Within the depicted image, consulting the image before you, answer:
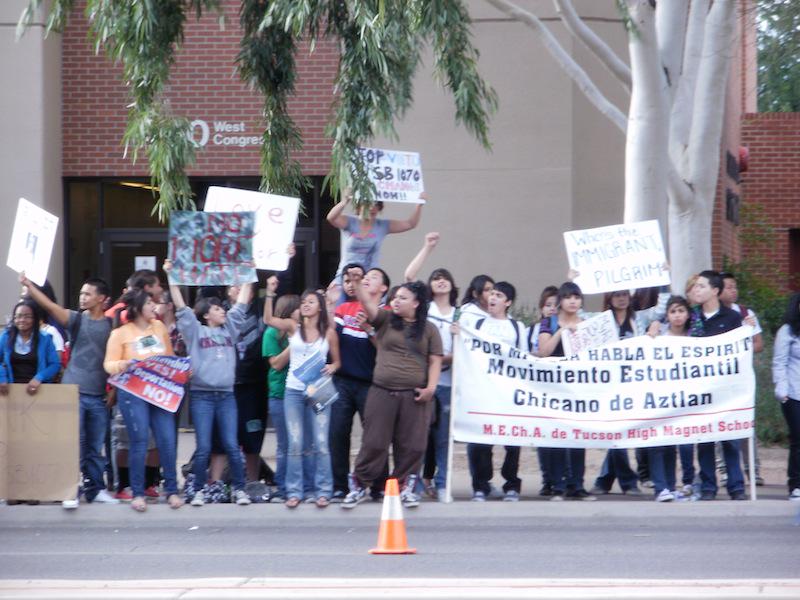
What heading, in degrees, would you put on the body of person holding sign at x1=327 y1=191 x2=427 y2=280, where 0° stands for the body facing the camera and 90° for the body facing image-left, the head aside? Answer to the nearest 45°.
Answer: approximately 0°

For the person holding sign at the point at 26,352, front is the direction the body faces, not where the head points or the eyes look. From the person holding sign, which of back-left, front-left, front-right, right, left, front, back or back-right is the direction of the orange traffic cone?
front-left

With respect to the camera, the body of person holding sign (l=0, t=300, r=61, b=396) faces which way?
toward the camera

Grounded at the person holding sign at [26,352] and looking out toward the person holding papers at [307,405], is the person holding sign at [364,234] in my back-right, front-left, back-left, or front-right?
front-left

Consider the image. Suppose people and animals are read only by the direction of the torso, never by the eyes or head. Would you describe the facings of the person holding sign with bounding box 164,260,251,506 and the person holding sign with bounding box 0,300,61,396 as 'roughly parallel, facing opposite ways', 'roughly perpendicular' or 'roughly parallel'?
roughly parallel

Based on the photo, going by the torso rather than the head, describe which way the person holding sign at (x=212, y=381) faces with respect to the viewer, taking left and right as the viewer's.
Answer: facing the viewer

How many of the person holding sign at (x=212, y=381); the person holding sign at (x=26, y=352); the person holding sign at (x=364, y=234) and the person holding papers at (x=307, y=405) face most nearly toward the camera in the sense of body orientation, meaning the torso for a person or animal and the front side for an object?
4

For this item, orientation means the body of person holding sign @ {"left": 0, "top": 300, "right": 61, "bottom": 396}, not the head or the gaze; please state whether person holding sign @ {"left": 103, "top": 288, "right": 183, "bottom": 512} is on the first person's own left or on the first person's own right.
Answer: on the first person's own left

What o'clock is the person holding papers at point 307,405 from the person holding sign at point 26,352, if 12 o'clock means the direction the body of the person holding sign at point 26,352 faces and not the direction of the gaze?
the person holding papers at point 307,405 is roughly at 10 o'clock from the person holding sign at point 26,352.

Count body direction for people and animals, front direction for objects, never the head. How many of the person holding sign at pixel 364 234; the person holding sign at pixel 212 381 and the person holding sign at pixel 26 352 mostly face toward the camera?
3

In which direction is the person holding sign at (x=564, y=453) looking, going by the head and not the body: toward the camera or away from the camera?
toward the camera

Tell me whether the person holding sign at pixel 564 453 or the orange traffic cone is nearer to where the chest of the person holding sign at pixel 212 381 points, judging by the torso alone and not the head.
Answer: the orange traffic cone

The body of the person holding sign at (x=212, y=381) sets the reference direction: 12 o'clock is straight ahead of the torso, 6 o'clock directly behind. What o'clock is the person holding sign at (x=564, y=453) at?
the person holding sign at (x=564, y=453) is roughly at 9 o'clock from the person holding sign at (x=212, y=381).

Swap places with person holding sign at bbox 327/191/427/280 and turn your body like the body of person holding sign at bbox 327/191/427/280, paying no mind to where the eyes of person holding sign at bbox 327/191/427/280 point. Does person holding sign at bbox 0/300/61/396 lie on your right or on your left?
on your right

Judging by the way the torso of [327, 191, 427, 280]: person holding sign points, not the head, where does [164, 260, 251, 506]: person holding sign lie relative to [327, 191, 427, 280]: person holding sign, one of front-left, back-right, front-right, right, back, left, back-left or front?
front-right

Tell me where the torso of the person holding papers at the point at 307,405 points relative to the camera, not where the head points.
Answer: toward the camera

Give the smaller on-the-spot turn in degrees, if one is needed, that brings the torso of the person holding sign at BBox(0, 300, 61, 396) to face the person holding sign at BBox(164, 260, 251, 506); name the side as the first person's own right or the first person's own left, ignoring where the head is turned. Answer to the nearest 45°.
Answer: approximately 45° to the first person's own left
